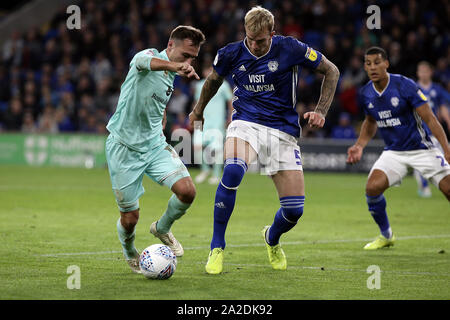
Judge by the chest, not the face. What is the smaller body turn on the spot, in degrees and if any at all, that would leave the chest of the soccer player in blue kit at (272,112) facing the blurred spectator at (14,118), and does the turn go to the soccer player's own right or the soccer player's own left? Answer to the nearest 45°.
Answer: approximately 135° to the soccer player's own right

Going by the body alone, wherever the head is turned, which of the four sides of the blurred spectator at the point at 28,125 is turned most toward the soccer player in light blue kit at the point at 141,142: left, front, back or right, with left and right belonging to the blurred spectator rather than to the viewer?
front

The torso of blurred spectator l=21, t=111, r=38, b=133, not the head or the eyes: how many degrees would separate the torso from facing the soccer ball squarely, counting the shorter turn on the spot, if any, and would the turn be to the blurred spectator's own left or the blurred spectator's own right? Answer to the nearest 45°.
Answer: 0° — they already face it

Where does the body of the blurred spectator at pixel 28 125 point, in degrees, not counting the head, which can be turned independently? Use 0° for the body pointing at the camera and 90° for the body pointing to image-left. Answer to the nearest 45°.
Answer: approximately 0°

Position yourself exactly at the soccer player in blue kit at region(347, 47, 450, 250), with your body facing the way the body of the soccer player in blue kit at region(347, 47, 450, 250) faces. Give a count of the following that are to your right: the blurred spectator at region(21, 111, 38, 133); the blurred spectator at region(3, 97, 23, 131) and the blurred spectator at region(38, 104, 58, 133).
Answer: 3

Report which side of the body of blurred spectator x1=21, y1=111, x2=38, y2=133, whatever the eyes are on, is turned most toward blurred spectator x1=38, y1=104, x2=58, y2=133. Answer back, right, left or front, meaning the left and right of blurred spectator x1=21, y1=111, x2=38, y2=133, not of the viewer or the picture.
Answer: left

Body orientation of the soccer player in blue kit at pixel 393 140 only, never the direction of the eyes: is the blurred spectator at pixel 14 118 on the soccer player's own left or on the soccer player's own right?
on the soccer player's own right

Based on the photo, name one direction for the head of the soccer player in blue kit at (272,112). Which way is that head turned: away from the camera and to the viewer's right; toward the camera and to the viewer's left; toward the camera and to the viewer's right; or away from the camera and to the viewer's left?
toward the camera and to the viewer's left

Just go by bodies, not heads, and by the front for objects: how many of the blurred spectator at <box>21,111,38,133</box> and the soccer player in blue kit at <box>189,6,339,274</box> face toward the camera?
2

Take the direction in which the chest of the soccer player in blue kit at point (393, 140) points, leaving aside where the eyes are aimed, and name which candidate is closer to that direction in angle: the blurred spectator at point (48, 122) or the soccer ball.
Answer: the soccer ball

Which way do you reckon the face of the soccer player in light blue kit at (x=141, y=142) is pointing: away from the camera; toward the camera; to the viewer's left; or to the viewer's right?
to the viewer's right

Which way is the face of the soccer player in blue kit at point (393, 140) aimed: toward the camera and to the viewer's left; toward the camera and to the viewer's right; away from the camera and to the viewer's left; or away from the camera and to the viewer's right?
toward the camera and to the viewer's left

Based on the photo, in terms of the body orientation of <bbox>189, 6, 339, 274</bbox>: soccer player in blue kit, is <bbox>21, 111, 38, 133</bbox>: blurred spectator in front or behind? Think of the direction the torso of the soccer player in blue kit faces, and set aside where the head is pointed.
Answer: behind

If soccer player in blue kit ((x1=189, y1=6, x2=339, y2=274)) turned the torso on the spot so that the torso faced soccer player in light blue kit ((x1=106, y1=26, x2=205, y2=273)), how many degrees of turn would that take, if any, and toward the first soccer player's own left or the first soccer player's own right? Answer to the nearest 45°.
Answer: approximately 90° to the first soccer player's own right

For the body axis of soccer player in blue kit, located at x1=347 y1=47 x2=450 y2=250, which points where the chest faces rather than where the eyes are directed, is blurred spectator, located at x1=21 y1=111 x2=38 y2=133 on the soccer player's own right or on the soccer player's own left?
on the soccer player's own right
